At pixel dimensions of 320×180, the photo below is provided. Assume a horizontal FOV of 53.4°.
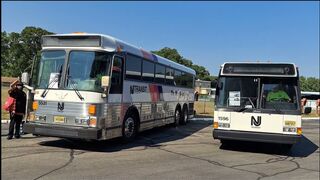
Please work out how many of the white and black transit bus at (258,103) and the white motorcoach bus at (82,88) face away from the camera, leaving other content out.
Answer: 0

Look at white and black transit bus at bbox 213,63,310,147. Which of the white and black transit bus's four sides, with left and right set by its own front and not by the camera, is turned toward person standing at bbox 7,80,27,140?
right

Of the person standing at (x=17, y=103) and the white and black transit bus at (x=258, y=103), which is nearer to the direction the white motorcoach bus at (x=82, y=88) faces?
the person standing

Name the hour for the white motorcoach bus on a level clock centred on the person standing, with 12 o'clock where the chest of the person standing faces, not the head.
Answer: The white motorcoach bus is roughly at 9 o'clock from the person standing.

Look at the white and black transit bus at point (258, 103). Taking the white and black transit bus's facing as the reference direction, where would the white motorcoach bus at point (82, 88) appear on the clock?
The white motorcoach bus is roughly at 2 o'clock from the white and black transit bus.

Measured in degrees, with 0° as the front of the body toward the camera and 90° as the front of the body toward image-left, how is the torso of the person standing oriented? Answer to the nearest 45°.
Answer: approximately 45°

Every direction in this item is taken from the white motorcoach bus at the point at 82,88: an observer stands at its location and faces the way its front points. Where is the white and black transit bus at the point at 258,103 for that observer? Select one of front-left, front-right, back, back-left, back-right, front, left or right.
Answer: back-left
